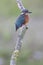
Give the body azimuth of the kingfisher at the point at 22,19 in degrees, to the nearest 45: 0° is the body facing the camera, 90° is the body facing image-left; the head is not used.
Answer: approximately 270°
